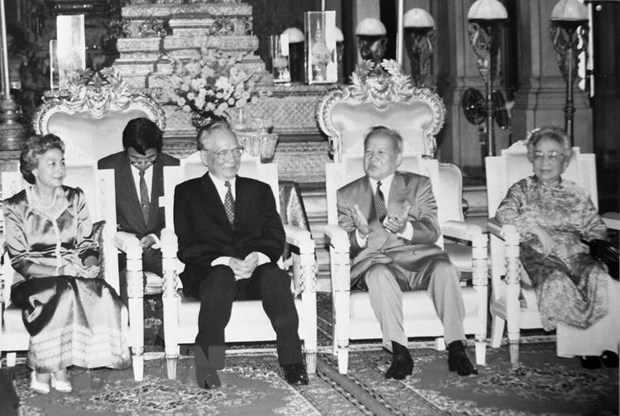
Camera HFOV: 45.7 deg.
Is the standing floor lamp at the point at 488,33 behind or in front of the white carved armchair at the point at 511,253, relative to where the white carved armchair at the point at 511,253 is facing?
behind

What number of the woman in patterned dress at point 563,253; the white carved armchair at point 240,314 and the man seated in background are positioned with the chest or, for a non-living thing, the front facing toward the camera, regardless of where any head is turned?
3

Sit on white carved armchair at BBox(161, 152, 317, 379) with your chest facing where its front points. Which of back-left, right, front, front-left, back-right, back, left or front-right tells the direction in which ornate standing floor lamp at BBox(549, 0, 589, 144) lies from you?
back-left

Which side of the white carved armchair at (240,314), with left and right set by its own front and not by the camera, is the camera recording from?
front

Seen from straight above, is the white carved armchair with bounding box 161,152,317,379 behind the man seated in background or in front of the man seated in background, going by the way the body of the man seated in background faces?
in front

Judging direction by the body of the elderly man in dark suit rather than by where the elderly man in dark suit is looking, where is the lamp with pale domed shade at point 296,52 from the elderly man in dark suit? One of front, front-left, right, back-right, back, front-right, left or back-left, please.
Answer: back

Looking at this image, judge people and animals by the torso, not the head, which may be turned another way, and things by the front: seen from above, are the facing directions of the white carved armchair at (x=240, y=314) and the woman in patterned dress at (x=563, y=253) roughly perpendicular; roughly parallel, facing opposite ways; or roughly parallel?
roughly parallel

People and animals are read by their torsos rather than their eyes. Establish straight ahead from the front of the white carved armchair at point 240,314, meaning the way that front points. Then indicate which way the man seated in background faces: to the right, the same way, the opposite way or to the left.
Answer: the same way

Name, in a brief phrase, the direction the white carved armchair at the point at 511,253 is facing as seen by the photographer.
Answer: facing the viewer and to the right of the viewer

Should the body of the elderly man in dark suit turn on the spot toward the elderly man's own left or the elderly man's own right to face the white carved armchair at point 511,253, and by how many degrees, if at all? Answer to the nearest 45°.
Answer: approximately 90° to the elderly man's own left

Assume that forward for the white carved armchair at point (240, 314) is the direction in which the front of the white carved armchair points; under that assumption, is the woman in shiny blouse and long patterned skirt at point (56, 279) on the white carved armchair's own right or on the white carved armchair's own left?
on the white carved armchair's own right

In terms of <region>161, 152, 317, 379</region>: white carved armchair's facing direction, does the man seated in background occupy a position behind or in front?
behind

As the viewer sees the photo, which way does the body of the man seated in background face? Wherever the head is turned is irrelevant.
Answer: toward the camera

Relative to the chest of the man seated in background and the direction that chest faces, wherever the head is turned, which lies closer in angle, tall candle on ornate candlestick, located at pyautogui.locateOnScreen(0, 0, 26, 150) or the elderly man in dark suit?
the elderly man in dark suit
